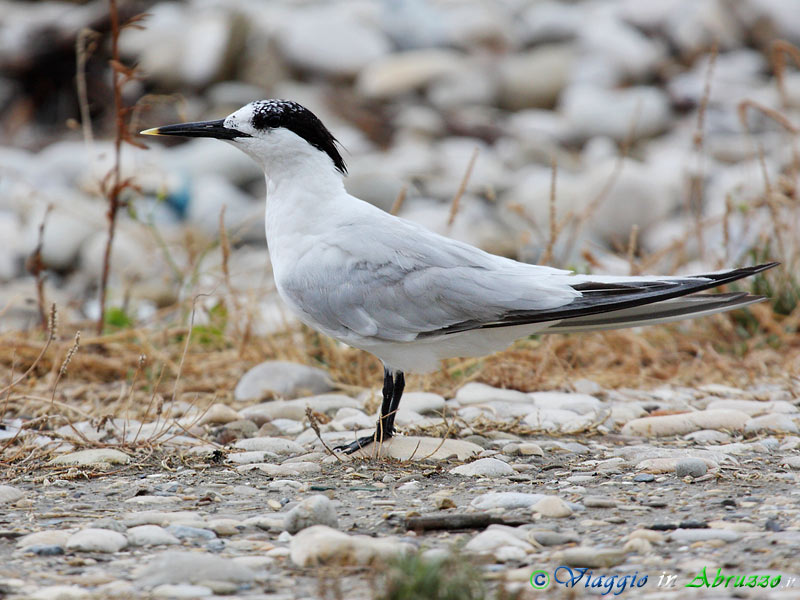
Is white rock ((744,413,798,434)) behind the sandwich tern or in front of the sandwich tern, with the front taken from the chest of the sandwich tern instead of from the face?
behind

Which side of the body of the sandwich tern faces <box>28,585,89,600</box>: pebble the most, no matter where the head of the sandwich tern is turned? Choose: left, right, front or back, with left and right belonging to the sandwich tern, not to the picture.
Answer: left

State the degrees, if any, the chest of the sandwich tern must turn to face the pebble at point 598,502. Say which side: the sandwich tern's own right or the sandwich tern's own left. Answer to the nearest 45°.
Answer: approximately 135° to the sandwich tern's own left

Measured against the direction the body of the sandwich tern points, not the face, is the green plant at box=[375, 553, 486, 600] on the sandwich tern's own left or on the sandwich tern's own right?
on the sandwich tern's own left

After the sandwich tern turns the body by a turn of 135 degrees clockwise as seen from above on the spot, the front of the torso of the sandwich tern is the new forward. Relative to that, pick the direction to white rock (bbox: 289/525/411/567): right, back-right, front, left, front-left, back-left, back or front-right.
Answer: back-right

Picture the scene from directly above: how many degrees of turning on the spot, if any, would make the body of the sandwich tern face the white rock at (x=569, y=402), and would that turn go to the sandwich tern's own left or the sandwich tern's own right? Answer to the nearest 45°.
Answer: approximately 135° to the sandwich tern's own right

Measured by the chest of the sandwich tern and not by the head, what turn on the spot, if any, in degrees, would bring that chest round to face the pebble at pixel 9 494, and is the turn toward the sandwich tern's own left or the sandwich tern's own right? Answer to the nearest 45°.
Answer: approximately 45° to the sandwich tern's own left

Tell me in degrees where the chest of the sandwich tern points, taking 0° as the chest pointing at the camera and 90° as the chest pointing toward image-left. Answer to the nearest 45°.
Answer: approximately 90°

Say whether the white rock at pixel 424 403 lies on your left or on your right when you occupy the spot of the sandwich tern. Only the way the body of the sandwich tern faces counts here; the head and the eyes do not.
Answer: on your right

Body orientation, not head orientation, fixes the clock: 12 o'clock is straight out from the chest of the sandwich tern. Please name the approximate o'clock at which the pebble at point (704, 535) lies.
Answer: The pebble is roughly at 8 o'clock from the sandwich tern.

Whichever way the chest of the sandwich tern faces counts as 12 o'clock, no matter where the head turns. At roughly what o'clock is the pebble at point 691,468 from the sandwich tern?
The pebble is roughly at 7 o'clock from the sandwich tern.

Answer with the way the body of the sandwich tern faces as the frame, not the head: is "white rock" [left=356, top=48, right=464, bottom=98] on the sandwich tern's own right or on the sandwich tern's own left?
on the sandwich tern's own right
